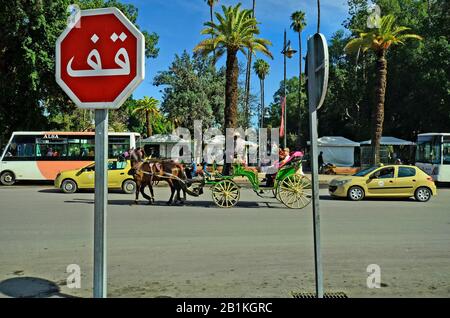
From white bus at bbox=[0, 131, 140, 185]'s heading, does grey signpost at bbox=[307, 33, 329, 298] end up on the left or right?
on its left

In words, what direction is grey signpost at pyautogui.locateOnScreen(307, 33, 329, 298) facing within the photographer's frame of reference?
facing away from the viewer and to the right of the viewer

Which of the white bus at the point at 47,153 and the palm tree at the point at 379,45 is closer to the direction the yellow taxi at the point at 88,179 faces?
the white bus

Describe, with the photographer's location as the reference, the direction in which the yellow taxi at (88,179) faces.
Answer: facing to the left of the viewer

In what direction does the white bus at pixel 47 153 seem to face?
to the viewer's left

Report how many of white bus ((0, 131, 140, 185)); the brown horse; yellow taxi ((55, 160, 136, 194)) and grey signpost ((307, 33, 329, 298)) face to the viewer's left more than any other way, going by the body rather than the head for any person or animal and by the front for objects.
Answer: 3

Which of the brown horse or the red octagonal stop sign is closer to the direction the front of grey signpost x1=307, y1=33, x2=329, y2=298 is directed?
the brown horse

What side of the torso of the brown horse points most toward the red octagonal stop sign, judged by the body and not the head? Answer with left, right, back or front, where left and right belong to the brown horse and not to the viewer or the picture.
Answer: left
